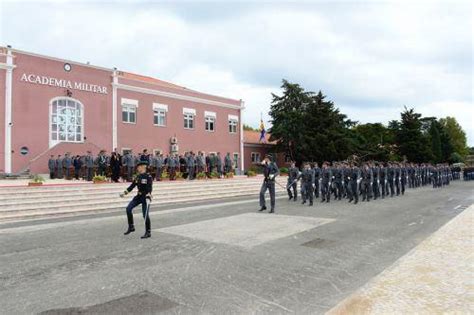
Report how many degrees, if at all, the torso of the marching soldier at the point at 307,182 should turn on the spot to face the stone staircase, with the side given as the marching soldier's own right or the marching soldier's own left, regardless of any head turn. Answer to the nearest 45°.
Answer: approximately 45° to the marching soldier's own right

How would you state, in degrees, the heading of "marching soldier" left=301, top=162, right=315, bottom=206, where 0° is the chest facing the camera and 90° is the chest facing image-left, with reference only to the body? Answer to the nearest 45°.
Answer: approximately 45°

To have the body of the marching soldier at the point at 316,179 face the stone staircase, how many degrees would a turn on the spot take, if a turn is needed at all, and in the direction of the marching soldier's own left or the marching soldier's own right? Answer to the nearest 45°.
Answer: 0° — they already face it

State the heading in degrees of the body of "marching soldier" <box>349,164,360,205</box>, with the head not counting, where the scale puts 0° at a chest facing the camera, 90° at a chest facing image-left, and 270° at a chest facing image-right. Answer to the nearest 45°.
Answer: approximately 45°

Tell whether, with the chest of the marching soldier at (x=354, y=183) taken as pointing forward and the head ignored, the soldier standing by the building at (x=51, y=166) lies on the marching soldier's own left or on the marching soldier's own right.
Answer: on the marching soldier's own right

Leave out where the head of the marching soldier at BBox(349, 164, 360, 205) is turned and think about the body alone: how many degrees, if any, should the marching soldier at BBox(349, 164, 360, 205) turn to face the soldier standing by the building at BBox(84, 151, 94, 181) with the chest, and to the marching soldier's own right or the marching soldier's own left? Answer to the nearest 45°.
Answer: approximately 45° to the marching soldier's own right

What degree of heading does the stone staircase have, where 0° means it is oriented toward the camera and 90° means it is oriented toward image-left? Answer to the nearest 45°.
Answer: approximately 315°

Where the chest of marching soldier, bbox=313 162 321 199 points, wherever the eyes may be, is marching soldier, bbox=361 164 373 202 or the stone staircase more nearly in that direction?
the stone staircase
